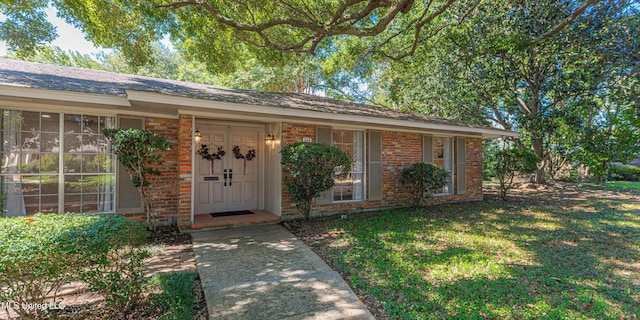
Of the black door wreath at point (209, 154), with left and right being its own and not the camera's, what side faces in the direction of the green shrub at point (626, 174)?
left

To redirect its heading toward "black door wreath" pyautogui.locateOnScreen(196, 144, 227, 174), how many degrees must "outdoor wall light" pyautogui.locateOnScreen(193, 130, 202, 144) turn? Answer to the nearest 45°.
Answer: approximately 135° to its left

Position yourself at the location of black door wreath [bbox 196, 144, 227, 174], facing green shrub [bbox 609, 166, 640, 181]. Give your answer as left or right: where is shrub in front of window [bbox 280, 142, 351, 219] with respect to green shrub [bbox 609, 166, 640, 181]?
right

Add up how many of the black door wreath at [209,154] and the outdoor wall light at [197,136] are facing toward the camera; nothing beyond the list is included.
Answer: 2

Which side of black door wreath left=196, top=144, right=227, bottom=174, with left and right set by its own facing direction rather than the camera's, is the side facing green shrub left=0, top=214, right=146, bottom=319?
front

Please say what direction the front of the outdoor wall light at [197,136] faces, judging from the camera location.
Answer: facing the viewer

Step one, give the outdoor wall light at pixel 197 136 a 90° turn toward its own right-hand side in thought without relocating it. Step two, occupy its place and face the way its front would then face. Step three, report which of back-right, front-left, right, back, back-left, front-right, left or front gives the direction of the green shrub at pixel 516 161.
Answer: back

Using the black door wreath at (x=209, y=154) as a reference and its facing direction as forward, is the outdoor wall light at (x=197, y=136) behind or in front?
in front

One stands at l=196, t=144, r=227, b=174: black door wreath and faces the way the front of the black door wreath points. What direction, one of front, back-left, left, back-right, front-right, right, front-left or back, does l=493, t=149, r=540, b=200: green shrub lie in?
left

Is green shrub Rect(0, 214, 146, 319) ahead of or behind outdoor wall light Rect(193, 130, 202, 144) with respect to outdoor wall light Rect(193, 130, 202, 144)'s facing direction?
ahead

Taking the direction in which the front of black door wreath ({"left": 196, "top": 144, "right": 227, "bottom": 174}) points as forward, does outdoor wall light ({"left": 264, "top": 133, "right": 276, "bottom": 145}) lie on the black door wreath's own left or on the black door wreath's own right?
on the black door wreath's own left

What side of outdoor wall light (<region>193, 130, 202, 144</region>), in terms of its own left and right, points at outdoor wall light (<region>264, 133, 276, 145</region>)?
left
